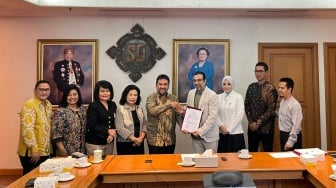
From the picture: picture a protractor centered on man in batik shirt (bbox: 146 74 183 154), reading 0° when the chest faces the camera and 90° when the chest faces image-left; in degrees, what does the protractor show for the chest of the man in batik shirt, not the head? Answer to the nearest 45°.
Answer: approximately 0°

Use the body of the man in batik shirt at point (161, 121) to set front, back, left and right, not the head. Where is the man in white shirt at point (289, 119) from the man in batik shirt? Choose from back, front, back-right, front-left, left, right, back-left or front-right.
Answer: left

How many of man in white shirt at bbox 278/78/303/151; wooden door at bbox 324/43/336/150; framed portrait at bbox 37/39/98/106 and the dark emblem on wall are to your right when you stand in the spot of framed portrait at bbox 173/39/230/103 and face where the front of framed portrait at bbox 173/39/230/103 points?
2

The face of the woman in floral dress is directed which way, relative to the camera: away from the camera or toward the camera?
toward the camera

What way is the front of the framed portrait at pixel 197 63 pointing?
toward the camera

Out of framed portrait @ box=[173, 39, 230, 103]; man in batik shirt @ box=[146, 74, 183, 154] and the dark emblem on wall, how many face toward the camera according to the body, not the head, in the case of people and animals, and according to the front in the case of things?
3

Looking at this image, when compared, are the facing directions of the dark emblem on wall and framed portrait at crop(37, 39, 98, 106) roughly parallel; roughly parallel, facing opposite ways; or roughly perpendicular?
roughly parallel

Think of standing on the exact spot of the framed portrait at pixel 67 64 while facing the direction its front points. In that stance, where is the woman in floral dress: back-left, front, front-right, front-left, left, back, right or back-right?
front

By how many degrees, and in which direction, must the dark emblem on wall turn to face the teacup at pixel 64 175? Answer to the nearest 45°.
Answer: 0° — it already faces it

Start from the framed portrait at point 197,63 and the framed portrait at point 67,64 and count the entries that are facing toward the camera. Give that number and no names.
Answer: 2

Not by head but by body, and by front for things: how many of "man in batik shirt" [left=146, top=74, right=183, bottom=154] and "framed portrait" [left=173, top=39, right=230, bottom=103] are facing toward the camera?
2

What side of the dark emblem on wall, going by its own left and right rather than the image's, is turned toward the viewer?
front

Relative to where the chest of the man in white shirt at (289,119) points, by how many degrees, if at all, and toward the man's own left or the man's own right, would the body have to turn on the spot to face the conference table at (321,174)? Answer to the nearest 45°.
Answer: approximately 45° to the man's own left
